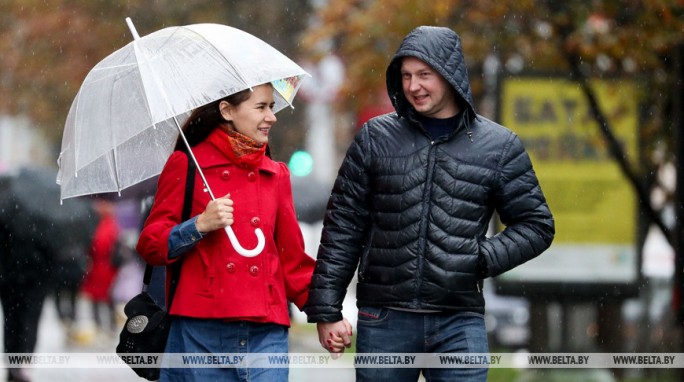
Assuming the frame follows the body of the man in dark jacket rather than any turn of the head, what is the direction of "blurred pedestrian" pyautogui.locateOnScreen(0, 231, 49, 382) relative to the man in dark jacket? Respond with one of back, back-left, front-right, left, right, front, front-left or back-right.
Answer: back-right

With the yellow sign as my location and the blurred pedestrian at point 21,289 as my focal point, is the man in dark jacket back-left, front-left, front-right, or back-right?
front-left

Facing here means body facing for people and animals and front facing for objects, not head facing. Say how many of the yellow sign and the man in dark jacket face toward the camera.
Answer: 2

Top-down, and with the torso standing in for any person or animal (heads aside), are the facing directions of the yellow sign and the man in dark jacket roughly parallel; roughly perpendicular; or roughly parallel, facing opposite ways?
roughly parallel

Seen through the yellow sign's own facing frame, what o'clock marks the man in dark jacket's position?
The man in dark jacket is roughly at 12 o'clock from the yellow sign.

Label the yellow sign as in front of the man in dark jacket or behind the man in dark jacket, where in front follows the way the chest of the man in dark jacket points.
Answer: behind

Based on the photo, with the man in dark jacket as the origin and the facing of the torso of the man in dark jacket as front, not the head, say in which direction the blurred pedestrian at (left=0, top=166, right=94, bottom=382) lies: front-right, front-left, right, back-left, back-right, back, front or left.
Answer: back-right

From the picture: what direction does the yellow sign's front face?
toward the camera

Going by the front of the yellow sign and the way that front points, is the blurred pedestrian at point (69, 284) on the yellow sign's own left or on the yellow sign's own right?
on the yellow sign's own right

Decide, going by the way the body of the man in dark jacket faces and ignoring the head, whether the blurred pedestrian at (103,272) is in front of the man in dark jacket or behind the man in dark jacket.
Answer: behind

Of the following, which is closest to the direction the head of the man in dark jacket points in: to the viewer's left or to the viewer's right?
to the viewer's left

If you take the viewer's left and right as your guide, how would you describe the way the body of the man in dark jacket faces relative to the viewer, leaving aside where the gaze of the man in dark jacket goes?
facing the viewer
